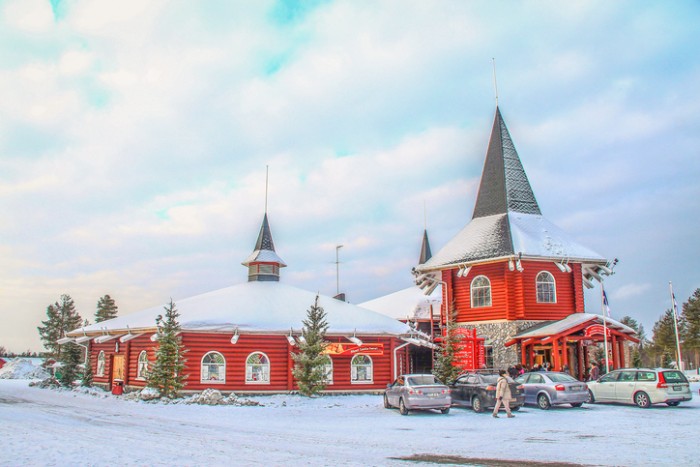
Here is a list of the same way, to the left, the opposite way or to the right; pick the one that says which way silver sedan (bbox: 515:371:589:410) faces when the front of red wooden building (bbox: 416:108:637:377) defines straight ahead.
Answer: the opposite way

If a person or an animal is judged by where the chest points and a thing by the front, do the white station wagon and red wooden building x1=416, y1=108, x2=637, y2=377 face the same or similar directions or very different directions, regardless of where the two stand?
very different directions

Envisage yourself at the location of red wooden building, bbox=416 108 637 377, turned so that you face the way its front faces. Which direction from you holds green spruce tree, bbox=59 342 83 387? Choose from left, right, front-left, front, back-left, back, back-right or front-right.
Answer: back-right

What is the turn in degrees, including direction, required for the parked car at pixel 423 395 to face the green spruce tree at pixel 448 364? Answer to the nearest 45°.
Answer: approximately 45° to its right

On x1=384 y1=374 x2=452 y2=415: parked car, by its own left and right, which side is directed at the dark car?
right

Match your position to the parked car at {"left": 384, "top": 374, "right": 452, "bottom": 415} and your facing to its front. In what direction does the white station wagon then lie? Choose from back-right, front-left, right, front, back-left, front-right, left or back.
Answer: back-right

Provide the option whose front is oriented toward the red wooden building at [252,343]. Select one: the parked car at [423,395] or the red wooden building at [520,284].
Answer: the parked car

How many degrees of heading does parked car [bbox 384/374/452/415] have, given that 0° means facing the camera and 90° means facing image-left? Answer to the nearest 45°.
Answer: approximately 135°

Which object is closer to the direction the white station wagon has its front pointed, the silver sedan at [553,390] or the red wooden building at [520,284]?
the red wooden building

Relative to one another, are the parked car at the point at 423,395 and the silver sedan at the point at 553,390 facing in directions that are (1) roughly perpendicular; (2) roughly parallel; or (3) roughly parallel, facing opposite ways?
roughly parallel

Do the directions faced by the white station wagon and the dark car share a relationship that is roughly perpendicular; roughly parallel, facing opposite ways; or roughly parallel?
roughly parallel

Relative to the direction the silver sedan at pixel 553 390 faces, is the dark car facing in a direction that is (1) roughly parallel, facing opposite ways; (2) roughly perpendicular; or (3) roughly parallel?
roughly parallel

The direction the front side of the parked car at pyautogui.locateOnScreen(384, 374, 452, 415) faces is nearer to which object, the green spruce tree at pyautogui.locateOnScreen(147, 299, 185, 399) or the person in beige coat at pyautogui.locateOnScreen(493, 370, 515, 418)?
the green spruce tree

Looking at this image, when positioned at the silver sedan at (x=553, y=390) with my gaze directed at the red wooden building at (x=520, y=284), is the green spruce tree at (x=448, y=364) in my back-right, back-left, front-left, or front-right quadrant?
front-left

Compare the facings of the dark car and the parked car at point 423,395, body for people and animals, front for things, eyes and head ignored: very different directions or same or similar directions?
same or similar directions

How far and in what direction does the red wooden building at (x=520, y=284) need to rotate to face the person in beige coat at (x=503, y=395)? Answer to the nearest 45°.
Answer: approximately 45° to its right

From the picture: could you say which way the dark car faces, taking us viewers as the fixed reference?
facing away from the viewer and to the left of the viewer
